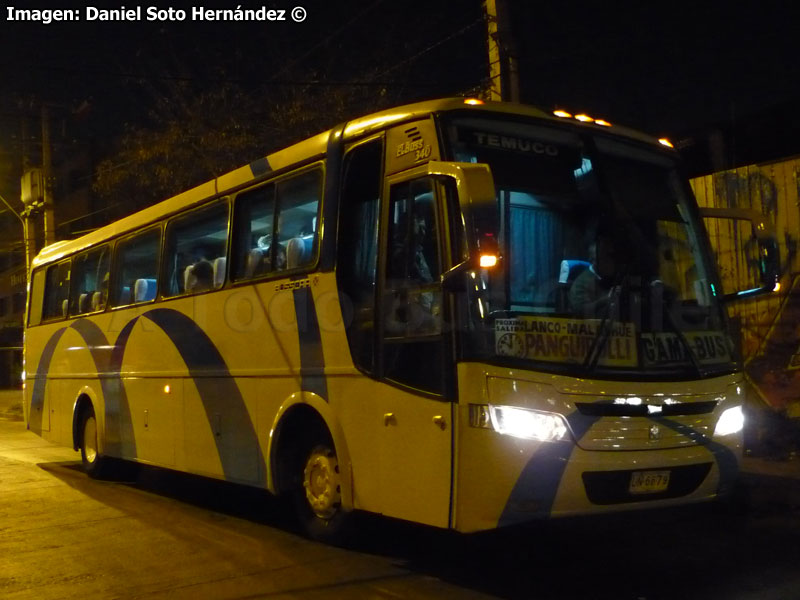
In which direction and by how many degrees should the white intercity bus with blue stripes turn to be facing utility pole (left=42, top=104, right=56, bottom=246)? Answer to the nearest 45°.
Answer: approximately 180°

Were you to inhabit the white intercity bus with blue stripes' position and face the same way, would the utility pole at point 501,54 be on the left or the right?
on its left

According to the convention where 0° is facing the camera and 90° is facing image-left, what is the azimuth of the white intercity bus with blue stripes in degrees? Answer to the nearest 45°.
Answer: approximately 315°
